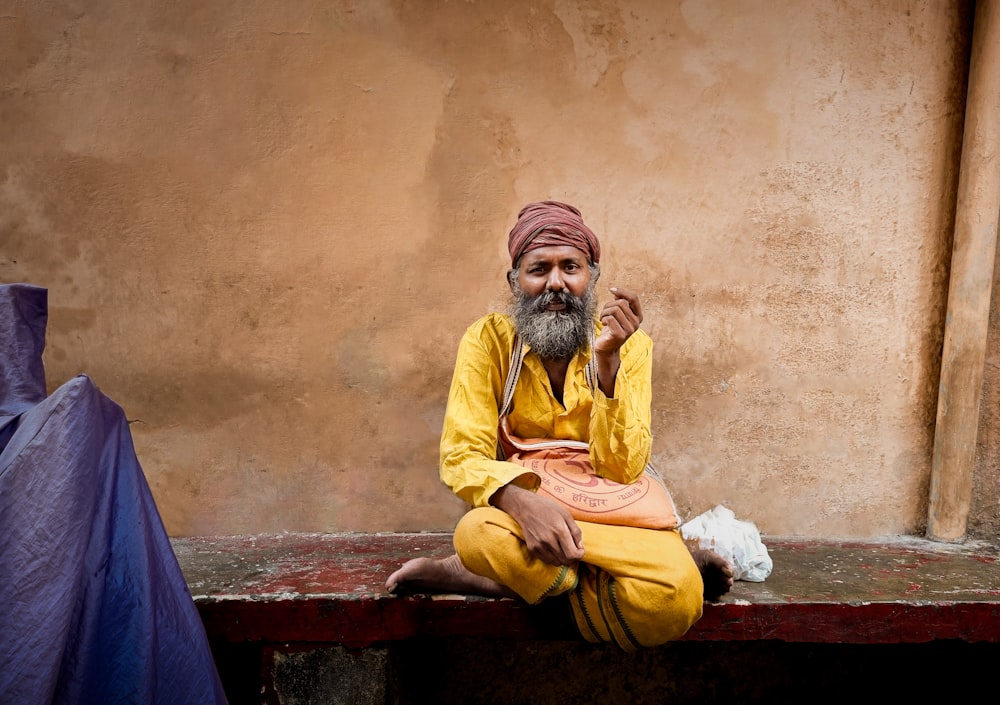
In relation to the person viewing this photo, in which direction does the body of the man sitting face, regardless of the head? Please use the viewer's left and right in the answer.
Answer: facing the viewer

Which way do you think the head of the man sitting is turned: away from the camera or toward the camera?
toward the camera

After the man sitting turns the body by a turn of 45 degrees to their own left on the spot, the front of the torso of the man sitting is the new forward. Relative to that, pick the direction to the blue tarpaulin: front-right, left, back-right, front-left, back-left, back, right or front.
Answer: right

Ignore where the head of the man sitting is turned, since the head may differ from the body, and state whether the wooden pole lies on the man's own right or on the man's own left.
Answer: on the man's own left
